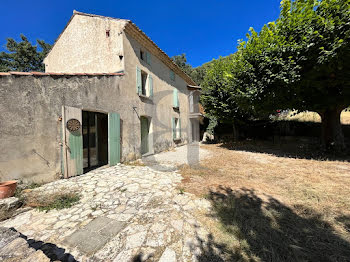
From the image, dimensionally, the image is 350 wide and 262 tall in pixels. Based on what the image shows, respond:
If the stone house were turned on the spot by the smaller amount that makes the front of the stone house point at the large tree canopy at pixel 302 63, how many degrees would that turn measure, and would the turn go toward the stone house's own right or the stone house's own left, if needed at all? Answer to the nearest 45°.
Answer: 0° — it already faces it

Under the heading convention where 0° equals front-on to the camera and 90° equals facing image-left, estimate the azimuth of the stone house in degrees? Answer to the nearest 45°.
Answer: approximately 315°

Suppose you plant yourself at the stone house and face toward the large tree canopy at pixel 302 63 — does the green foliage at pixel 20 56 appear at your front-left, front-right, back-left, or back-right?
back-left

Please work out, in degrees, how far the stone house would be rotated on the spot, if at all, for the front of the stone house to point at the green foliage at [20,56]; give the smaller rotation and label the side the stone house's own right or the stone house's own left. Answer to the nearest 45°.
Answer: approximately 180°

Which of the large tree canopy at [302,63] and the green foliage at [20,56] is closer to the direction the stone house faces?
the large tree canopy
